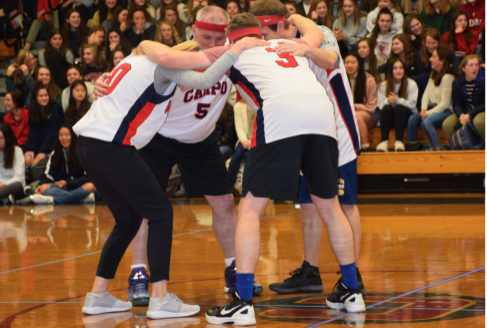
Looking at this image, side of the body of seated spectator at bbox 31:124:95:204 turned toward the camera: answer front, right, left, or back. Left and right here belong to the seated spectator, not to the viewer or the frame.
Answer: front

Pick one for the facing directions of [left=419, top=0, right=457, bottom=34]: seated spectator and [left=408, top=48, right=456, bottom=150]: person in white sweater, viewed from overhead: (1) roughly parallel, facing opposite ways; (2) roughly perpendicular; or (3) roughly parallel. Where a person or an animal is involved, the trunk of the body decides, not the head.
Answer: roughly parallel

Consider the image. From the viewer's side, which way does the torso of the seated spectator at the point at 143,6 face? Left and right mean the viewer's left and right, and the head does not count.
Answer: facing the viewer

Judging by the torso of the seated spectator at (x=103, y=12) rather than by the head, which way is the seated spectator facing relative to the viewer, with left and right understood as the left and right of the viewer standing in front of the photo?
facing the viewer and to the right of the viewer

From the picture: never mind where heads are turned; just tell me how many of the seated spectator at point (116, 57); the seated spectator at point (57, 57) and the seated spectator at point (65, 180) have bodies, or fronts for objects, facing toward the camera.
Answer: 3

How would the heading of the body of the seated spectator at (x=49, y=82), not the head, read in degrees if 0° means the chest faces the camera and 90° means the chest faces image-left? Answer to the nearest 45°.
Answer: approximately 0°

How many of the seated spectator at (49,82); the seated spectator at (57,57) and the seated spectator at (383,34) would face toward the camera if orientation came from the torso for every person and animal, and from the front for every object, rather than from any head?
3

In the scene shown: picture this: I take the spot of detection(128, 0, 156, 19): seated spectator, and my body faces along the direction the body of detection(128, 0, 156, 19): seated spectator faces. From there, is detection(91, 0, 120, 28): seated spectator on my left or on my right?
on my right
